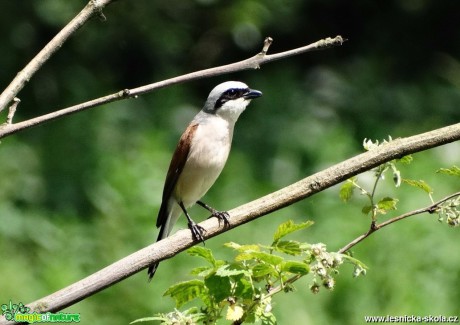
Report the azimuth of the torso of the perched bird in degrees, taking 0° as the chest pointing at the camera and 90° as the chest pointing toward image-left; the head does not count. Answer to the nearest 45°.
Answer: approximately 315°

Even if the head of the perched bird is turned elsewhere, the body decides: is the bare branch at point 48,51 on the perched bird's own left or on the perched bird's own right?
on the perched bird's own right
